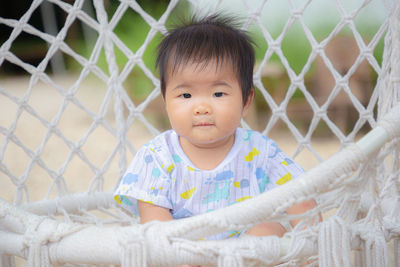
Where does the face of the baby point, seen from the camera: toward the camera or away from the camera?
toward the camera

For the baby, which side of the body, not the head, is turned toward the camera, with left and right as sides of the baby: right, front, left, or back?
front
